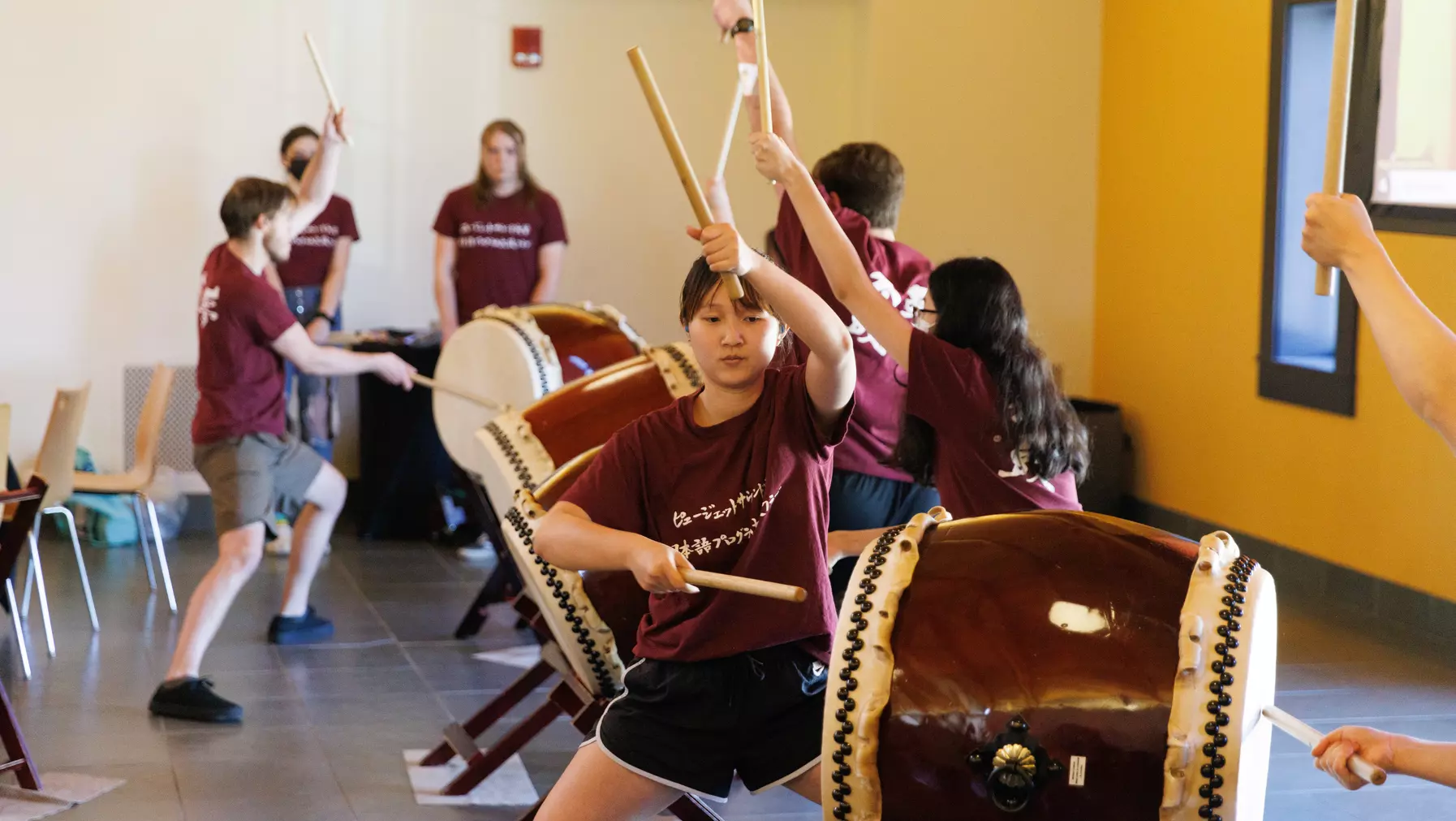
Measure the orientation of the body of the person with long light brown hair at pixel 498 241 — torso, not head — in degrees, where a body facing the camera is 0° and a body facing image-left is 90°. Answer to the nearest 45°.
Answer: approximately 0°

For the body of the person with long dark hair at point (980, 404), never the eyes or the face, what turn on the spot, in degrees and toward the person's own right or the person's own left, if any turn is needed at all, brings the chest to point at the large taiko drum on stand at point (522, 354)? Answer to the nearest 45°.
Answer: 0° — they already face it

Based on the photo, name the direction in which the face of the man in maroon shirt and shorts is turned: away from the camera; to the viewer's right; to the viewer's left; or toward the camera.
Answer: to the viewer's right

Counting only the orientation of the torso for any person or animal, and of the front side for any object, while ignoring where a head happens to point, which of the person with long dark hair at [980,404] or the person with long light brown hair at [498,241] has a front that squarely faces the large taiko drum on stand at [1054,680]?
the person with long light brown hair at [498,241]

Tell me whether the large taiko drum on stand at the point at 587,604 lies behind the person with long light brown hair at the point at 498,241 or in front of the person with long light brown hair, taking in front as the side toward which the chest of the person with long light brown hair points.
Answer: in front

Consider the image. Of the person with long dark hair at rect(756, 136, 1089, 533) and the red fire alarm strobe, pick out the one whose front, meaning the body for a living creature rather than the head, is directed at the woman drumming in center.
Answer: the red fire alarm strobe

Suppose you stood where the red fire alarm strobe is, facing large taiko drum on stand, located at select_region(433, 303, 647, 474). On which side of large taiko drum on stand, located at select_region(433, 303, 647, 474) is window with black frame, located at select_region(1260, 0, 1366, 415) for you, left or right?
left

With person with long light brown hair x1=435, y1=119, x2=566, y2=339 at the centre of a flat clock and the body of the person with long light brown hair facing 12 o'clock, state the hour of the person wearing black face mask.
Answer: The person wearing black face mask is roughly at 4 o'clock from the person with long light brown hair.

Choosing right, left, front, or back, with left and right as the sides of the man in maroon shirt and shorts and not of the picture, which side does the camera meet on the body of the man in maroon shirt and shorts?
right

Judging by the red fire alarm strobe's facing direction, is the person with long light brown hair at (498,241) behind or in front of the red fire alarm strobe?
in front
